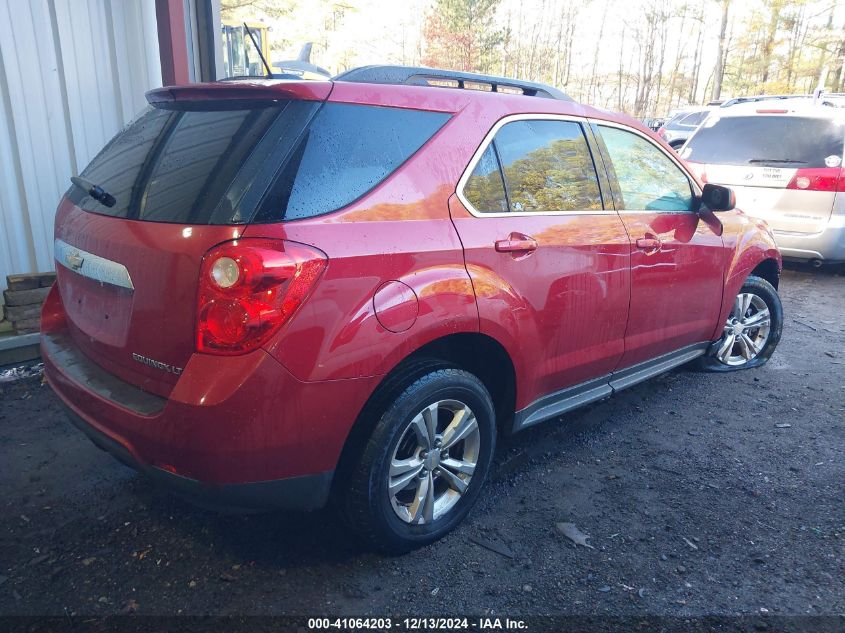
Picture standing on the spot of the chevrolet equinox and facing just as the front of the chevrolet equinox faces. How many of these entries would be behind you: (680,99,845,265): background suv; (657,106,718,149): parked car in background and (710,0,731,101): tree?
0

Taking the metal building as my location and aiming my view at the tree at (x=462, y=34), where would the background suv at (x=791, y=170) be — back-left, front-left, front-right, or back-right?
front-right

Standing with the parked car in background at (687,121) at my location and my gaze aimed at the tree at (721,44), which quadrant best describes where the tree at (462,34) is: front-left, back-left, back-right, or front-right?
front-left

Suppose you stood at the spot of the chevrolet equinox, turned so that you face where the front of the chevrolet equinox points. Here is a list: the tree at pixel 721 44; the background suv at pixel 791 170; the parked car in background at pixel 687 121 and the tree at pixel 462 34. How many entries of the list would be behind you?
0

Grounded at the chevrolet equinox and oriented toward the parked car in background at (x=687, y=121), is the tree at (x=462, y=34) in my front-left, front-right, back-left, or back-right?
front-left

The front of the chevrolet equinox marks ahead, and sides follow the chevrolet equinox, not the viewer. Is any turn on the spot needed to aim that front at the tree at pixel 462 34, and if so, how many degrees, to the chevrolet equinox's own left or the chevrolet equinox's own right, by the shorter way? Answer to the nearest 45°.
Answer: approximately 45° to the chevrolet equinox's own left

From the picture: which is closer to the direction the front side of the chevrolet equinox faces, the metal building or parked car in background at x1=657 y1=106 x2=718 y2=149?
the parked car in background

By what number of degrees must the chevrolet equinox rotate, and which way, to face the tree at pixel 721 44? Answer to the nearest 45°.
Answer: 0° — it already faces it

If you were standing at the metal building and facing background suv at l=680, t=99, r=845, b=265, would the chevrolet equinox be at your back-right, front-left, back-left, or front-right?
front-right

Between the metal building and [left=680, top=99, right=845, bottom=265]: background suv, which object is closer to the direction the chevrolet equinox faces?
the background suv

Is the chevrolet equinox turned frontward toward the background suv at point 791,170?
yes

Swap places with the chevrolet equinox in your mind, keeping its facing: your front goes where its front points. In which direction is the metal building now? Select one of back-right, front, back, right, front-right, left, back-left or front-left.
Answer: left

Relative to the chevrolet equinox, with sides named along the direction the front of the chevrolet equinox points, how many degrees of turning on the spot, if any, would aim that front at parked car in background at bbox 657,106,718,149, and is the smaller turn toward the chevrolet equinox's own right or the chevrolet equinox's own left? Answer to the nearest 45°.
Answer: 0° — it already faces it

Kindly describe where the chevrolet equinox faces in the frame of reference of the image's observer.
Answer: facing away from the viewer and to the right of the viewer

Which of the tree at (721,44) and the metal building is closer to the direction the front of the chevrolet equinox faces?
the tree
